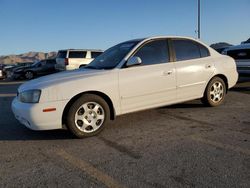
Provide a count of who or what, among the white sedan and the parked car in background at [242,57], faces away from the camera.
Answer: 0

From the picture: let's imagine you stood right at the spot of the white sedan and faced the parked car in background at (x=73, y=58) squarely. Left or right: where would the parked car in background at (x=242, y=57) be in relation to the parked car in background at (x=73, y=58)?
right

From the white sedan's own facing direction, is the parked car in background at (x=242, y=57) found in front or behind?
behind

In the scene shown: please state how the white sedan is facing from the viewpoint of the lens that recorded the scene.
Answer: facing the viewer and to the left of the viewer

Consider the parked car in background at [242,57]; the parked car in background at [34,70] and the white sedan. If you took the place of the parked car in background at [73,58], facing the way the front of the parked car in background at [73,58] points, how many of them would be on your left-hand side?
1

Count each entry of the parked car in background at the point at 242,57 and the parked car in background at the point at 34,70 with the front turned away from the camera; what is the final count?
0

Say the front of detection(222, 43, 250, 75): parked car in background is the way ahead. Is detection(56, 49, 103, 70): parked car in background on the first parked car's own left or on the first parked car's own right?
on the first parked car's own right

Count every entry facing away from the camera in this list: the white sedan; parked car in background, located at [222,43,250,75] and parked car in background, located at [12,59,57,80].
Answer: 0

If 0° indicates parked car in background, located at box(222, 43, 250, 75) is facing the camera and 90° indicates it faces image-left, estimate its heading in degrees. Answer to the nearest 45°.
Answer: approximately 45°
